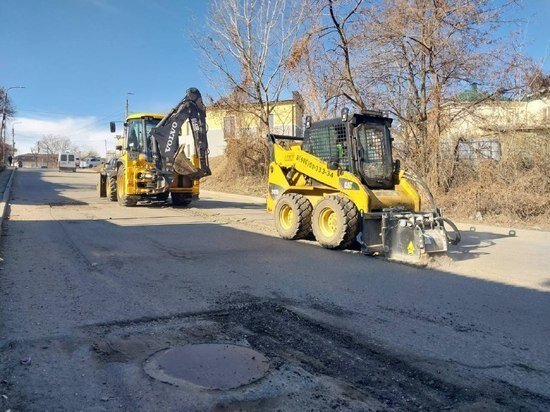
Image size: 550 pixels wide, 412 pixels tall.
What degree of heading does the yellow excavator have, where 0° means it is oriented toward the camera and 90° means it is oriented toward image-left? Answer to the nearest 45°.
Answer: approximately 135°
